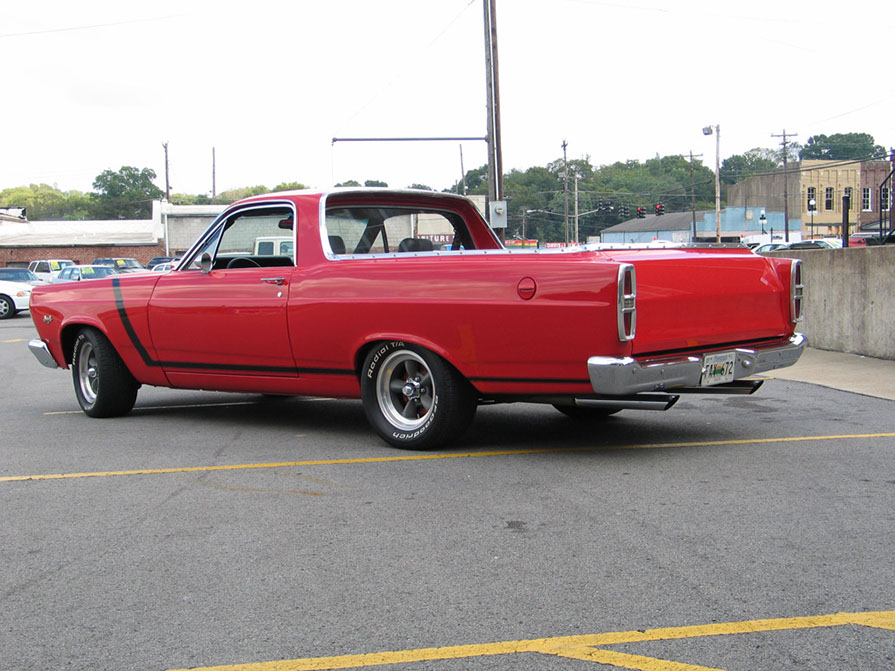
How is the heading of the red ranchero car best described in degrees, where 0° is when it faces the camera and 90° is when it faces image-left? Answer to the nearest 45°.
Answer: approximately 135°

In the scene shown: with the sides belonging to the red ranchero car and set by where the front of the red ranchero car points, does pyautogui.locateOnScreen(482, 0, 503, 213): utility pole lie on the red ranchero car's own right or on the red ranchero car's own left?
on the red ranchero car's own right

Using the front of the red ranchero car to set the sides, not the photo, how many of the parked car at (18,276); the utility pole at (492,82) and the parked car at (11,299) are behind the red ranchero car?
0

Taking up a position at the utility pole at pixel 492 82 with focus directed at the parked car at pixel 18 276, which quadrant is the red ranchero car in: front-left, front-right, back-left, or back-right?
back-left

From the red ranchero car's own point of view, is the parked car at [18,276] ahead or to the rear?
ahead

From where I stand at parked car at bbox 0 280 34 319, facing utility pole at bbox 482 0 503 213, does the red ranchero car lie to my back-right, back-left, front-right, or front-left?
front-right
